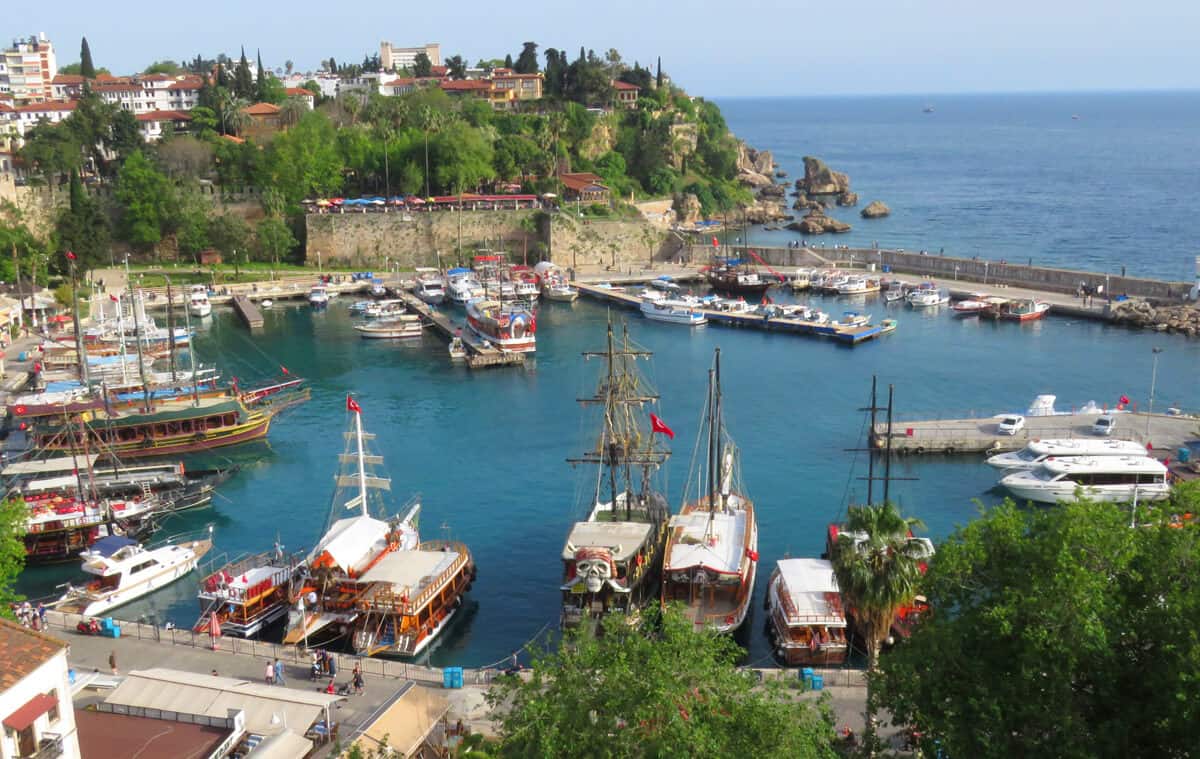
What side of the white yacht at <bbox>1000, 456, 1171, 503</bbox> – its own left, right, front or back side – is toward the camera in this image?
left

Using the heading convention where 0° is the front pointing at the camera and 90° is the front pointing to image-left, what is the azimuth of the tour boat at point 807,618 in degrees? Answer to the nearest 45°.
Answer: approximately 180°

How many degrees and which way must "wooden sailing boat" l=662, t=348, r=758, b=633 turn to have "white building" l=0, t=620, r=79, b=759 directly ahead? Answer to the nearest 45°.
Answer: approximately 135° to its left

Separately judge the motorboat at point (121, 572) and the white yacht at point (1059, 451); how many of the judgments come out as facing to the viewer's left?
1

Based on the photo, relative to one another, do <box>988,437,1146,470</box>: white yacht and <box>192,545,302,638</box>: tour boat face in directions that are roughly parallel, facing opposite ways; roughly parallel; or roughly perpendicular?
roughly perpendicular

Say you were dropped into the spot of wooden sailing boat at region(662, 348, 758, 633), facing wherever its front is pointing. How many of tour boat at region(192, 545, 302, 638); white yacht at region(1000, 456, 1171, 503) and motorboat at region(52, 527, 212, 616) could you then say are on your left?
2

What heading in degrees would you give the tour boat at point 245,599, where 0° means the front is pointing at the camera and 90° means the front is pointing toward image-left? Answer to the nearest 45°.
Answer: approximately 225°

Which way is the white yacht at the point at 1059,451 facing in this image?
to the viewer's left

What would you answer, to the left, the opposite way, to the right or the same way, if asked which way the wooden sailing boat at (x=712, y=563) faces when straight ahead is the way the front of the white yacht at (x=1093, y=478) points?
to the right

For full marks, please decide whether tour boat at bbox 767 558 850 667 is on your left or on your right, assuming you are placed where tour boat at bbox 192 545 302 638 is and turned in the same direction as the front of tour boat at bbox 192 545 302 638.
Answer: on your right

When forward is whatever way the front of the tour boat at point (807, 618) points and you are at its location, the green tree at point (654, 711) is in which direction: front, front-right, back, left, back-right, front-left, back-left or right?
back

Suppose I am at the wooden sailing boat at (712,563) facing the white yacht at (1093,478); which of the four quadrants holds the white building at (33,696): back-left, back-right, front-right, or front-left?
back-right

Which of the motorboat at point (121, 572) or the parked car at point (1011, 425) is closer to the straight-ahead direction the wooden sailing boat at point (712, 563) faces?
the parked car

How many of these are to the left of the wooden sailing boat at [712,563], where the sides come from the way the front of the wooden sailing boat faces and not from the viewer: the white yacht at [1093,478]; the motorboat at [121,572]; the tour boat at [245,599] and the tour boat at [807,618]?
2

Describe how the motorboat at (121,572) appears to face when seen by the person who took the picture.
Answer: facing away from the viewer and to the right of the viewer

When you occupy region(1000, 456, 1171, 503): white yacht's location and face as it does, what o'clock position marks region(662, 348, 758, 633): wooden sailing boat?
The wooden sailing boat is roughly at 10 o'clock from the white yacht.
